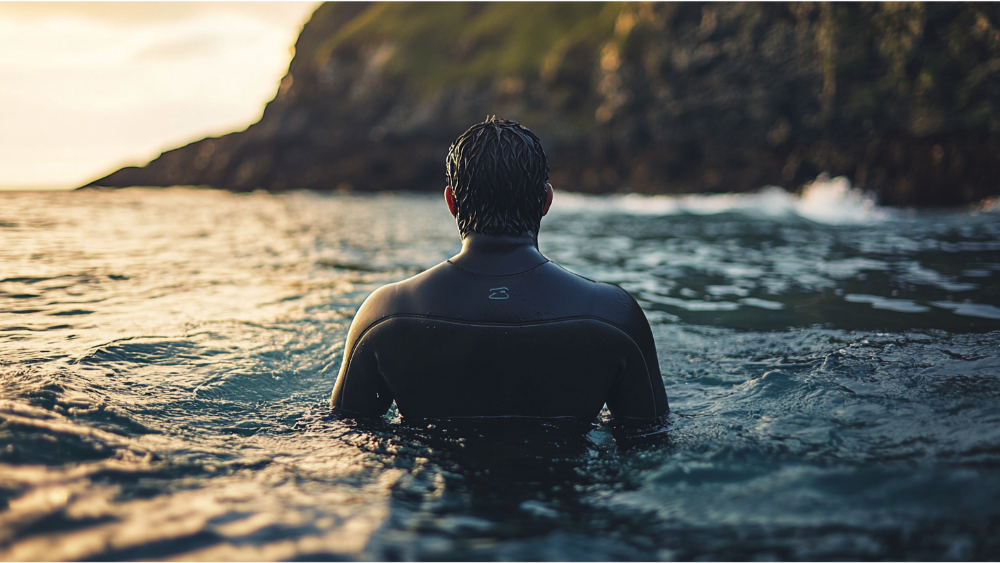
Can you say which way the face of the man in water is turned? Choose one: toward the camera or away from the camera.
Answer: away from the camera

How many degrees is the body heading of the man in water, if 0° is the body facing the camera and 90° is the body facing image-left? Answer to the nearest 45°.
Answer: approximately 180°

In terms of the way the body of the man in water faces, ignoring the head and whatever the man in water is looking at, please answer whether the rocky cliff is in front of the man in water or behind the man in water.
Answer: in front
